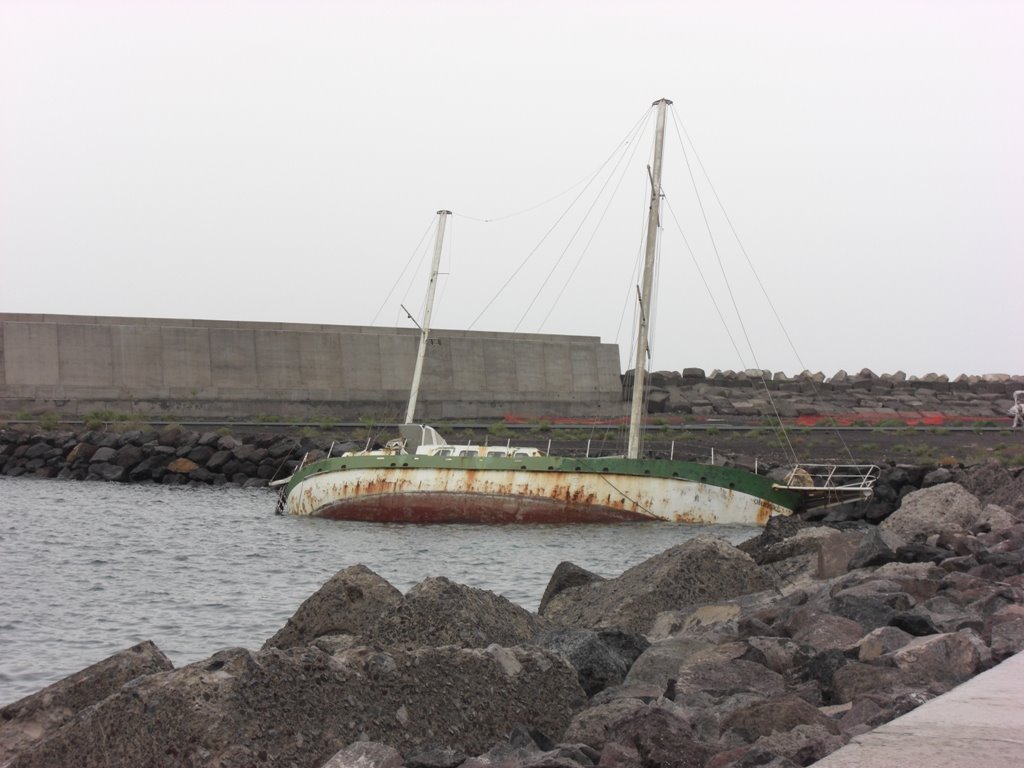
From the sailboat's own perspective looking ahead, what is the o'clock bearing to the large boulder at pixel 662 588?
The large boulder is roughly at 3 o'clock from the sailboat.

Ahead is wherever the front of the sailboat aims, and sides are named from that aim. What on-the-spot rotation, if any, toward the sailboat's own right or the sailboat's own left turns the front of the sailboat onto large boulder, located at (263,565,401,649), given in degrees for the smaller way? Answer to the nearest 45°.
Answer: approximately 90° to the sailboat's own right

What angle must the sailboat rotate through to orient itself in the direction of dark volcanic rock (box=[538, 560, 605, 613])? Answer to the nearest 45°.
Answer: approximately 90° to its right

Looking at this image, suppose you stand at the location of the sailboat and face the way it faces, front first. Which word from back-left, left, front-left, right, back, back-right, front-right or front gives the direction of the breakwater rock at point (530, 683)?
right

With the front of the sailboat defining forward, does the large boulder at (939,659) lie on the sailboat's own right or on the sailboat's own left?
on the sailboat's own right

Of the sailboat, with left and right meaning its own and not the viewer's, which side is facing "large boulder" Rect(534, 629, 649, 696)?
right

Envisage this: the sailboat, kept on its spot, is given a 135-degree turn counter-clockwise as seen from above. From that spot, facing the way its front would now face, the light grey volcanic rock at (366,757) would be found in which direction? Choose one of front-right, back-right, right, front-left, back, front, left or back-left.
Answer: back-left

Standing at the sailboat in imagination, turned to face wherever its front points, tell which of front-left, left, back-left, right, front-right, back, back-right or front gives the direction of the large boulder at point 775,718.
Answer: right

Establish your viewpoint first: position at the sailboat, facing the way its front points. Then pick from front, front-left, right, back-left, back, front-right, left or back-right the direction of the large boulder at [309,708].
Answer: right

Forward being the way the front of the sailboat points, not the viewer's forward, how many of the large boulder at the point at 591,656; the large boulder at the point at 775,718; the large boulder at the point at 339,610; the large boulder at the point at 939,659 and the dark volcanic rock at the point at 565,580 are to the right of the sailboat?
5

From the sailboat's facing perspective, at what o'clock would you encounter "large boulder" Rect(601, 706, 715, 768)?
The large boulder is roughly at 3 o'clock from the sailboat.

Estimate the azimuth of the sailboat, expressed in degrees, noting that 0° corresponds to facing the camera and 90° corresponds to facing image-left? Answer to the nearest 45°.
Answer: approximately 270°

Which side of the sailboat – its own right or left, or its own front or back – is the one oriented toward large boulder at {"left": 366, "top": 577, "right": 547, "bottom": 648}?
right
